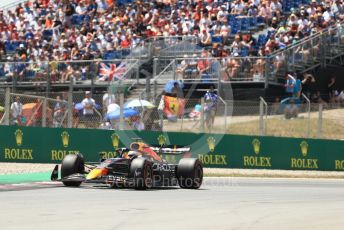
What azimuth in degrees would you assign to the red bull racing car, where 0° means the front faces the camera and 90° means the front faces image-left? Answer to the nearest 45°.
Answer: approximately 45°

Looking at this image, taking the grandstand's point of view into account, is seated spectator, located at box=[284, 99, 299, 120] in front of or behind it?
in front

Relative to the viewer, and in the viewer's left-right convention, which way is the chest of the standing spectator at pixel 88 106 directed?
facing the viewer

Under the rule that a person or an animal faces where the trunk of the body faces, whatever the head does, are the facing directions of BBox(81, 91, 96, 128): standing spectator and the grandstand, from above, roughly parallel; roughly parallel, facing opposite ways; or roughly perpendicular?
roughly parallel

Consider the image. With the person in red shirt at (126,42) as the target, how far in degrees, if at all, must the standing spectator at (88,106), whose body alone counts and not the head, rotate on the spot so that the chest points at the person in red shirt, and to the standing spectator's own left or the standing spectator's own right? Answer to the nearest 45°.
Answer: approximately 180°

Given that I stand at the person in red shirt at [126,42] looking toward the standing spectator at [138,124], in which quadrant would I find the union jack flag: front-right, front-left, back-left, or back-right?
front-right

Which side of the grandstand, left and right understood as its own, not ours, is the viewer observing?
front

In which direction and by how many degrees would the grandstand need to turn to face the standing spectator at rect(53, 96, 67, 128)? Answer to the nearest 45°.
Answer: approximately 45° to its right

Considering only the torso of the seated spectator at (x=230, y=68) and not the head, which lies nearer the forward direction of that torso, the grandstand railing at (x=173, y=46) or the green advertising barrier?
the green advertising barrier

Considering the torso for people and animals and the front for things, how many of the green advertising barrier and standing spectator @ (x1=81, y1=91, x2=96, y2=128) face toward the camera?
2

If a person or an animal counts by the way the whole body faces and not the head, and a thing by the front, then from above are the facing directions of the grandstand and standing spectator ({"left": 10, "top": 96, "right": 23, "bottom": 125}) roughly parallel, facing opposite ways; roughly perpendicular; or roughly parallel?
roughly parallel

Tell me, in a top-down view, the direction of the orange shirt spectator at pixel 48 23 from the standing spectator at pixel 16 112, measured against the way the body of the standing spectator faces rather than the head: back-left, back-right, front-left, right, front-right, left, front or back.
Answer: back
